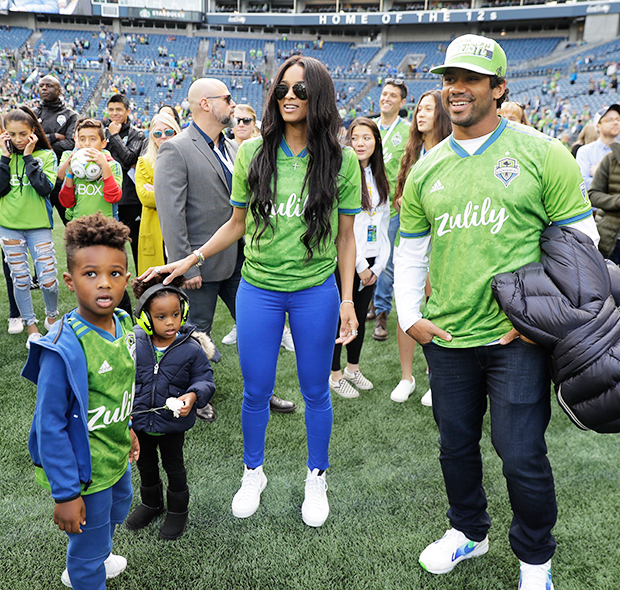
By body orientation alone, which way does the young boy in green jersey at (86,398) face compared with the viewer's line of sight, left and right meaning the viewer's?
facing the viewer and to the right of the viewer

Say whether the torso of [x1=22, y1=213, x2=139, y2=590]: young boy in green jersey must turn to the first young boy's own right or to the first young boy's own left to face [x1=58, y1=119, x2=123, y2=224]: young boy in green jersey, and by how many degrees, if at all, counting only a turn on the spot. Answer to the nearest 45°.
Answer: approximately 135° to the first young boy's own left

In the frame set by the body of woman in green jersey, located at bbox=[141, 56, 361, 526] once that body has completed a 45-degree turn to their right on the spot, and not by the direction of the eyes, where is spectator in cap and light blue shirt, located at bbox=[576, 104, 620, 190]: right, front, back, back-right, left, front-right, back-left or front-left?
back

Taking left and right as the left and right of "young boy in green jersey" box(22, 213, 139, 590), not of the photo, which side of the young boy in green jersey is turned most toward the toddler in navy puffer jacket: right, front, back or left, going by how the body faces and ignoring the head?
left

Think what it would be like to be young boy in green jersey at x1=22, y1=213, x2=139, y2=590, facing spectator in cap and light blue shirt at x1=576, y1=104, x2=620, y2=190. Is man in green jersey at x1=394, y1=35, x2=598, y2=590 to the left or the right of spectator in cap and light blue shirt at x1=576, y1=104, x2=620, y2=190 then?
right

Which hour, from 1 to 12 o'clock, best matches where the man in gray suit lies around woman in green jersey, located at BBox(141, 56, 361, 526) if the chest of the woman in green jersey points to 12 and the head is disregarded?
The man in gray suit is roughly at 5 o'clock from the woman in green jersey.

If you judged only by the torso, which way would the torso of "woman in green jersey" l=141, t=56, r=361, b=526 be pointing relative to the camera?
toward the camera

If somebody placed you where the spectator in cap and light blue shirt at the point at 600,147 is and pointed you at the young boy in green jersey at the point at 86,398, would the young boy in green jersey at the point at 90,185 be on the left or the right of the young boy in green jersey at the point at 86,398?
right

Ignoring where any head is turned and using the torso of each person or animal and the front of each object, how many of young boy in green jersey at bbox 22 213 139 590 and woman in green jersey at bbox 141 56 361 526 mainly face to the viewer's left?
0
